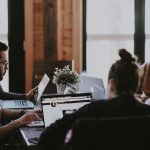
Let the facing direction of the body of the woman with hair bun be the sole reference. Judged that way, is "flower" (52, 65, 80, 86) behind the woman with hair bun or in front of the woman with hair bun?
in front

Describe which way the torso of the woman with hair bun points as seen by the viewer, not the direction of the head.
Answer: away from the camera

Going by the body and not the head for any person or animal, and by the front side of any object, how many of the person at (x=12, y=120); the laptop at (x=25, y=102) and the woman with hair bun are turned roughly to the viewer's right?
1

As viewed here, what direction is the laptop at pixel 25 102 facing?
to the viewer's left

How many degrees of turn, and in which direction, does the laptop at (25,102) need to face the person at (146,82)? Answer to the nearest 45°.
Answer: approximately 135° to its left

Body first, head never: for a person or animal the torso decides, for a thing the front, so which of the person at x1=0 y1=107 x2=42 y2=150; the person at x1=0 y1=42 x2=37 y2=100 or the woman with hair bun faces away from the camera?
the woman with hair bun

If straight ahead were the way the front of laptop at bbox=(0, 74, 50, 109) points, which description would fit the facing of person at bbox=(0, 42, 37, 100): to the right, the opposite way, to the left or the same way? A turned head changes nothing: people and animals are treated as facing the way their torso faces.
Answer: the opposite way

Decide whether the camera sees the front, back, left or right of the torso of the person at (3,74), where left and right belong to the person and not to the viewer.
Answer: right

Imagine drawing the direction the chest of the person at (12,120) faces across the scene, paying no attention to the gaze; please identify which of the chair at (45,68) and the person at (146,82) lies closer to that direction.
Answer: the person

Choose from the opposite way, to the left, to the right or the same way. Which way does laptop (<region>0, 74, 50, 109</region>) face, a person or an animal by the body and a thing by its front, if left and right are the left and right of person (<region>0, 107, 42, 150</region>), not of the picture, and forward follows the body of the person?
the opposite way

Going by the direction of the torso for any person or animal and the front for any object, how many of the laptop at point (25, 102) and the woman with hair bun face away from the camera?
1

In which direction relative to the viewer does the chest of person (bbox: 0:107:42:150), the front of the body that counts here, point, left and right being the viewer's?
facing to the right of the viewer
